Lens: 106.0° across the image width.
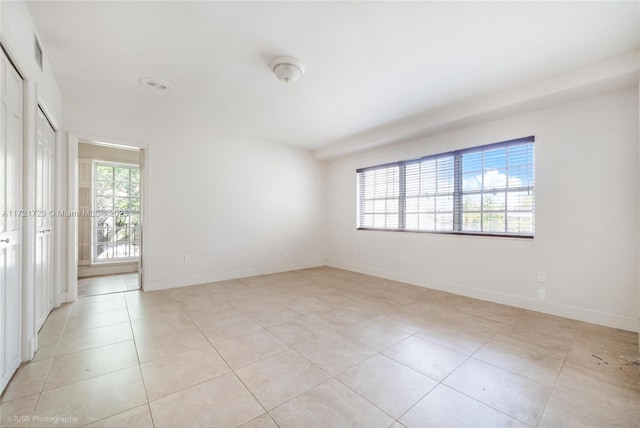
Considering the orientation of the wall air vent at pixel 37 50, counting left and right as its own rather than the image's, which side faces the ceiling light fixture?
front

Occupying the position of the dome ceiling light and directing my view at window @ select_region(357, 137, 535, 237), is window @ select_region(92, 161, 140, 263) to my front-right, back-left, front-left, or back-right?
back-left

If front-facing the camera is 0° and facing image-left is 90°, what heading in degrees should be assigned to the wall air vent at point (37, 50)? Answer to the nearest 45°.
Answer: approximately 270°

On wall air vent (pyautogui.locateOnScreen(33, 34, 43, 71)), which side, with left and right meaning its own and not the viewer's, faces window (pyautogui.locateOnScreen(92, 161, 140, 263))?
left

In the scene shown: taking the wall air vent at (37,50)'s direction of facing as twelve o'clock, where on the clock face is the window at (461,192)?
The window is roughly at 1 o'clock from the wall air vent.

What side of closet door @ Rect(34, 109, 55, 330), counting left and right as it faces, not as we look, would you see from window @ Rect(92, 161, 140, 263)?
left

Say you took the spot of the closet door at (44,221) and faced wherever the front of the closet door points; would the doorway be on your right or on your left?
on your left

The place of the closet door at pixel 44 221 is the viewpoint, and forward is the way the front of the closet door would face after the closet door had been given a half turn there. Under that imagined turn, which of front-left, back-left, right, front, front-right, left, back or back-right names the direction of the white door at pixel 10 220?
left

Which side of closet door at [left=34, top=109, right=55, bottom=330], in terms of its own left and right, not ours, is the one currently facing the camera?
right
